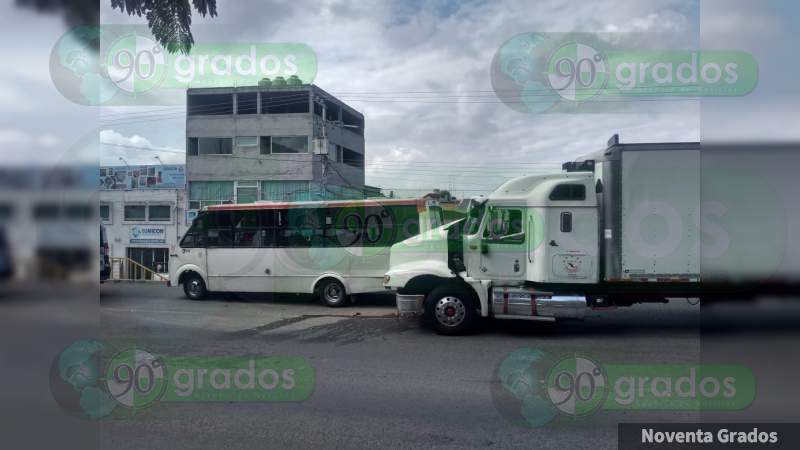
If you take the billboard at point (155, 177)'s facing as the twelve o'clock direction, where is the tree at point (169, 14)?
The tree is roughly at 12 o'clock from the billboard.

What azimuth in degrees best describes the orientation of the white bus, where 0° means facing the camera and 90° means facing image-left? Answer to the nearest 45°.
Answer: approximately 90°

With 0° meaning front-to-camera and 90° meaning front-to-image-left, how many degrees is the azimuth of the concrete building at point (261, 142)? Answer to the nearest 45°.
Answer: approximately 0°

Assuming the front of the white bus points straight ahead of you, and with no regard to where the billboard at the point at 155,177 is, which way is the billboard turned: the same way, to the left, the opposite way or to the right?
to the left

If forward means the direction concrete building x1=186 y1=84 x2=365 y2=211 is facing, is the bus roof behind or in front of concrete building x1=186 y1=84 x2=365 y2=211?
in front

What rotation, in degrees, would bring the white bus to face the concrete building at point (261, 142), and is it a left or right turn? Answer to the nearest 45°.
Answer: approximately 90° to its right

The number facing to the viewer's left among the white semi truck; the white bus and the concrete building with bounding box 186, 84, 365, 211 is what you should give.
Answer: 2

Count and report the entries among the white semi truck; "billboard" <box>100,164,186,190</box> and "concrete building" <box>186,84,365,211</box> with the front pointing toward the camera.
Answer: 2

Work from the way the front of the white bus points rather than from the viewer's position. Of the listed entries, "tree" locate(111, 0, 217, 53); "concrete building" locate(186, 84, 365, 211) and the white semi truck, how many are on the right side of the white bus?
1

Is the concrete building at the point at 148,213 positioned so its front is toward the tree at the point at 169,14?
yes

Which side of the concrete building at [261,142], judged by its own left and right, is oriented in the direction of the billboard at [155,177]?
right

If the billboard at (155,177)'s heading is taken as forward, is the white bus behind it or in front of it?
in front

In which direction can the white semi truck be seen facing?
to the viewer's left
